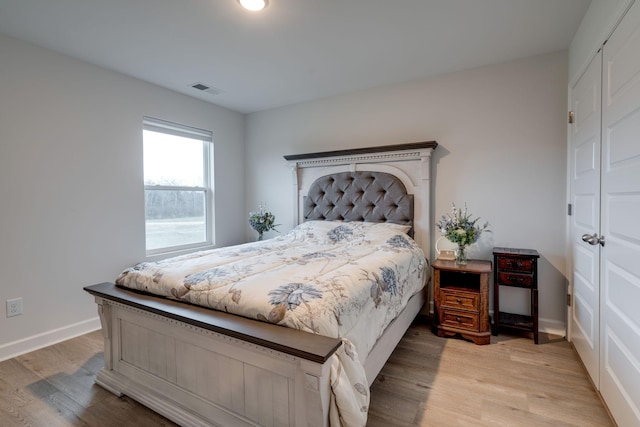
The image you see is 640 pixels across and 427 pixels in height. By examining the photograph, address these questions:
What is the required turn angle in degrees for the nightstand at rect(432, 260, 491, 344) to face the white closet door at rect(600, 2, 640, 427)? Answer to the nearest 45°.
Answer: approximately 90° to its left

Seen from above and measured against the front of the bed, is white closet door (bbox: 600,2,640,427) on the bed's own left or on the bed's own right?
on the bed's own left

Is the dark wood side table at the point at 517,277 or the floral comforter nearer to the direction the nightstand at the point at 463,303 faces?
the floral comforter

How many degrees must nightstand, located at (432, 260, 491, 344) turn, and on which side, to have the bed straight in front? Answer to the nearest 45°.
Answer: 0° — it already faces it

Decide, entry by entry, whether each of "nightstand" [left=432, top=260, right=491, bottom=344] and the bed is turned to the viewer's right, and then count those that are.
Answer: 0

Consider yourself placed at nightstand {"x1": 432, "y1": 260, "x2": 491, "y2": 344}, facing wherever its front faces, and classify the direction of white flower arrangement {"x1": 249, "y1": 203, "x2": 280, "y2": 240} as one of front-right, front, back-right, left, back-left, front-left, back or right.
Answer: front-right

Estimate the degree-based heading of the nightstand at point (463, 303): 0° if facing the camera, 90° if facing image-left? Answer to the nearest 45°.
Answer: approximately 45°

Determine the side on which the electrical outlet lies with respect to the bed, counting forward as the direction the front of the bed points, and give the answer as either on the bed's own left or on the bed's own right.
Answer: on the bed's own right
